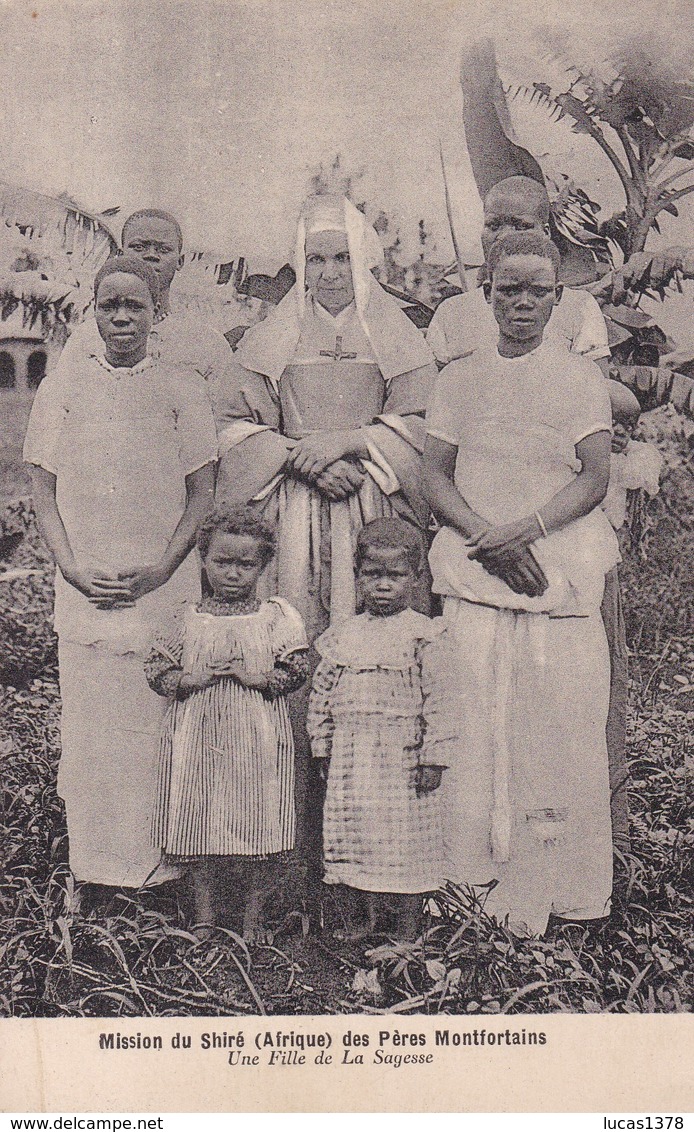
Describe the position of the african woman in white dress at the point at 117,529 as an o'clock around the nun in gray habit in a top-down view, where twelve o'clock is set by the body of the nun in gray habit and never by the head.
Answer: The african woman in white dress is roughly at 3 o'clock from the nun in gray habit.

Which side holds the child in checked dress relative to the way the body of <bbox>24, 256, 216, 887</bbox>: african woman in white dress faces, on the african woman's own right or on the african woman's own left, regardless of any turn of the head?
on the african woman's own left

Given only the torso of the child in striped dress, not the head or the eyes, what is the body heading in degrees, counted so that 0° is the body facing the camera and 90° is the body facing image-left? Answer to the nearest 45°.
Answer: approximately 0°

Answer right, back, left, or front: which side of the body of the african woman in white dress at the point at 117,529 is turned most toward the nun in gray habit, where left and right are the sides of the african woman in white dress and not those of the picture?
left

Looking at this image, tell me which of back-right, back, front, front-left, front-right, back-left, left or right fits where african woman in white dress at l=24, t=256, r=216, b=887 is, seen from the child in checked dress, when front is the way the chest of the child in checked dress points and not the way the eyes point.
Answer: right
